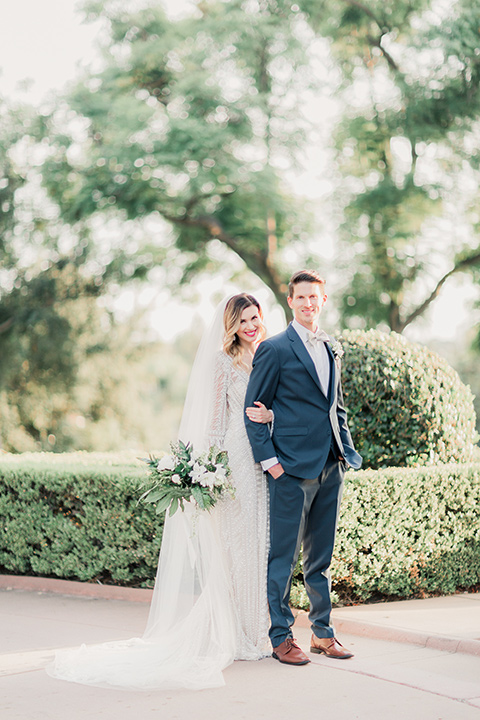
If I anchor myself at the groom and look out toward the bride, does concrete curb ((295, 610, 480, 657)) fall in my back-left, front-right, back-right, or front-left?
back-right

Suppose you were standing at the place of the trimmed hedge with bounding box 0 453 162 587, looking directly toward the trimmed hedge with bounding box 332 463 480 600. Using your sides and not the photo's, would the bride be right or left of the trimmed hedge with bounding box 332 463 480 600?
right

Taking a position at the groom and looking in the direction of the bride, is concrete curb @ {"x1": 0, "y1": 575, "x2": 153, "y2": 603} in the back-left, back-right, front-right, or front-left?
front-right

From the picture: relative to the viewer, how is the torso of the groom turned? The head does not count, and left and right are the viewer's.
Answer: facing the viewer and to the right of the viewer

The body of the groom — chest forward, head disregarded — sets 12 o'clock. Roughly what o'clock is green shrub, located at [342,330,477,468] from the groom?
The green shrub is roughly at 8 o'clock from the groom.

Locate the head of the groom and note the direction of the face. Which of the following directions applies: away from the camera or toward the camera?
toward the camera

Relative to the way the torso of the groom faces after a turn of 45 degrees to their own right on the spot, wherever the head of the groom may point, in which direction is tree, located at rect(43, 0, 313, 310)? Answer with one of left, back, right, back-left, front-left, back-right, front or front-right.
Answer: back

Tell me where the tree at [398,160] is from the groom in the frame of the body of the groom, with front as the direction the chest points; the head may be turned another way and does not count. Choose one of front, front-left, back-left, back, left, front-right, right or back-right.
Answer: back-left

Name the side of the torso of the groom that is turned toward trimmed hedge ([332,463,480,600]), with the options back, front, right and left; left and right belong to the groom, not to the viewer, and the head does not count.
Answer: left

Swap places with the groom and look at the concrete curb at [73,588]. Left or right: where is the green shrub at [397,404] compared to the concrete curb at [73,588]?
right
